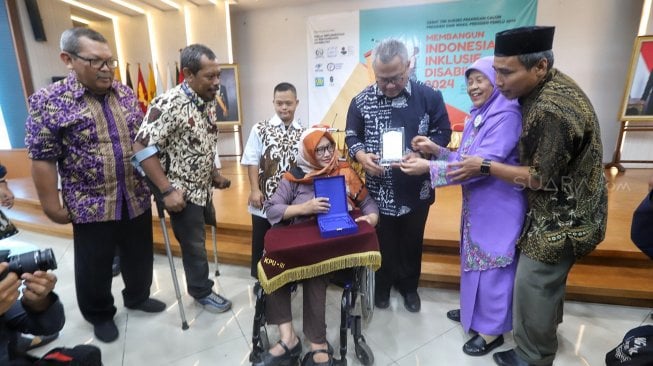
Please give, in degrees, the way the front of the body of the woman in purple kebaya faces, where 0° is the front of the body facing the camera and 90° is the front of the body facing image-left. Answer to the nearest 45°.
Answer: approximately 90°

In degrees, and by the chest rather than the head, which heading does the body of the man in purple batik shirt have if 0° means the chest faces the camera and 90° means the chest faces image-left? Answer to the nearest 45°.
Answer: approximately 315°

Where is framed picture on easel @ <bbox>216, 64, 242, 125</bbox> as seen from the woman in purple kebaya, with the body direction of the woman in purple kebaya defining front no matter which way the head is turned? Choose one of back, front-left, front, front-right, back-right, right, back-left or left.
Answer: front-right

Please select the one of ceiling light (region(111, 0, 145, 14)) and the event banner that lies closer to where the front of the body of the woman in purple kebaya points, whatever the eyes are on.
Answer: the ceiling light

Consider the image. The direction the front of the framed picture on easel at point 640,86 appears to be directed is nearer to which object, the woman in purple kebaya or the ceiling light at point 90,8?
the woman in purple kebaya

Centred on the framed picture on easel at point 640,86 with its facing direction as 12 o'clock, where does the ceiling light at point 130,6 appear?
The ceiling light is roughly at 2 o'clock from the framed picture on easel.

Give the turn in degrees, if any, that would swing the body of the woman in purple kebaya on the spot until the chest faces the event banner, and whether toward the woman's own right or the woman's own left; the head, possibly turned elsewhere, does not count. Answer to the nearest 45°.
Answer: approximately 90° to the woman's own right

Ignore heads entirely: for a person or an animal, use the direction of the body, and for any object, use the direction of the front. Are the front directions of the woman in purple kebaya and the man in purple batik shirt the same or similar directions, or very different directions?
very different directions

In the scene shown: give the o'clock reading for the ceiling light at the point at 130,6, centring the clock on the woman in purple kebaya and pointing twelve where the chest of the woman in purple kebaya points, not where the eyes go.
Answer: The ceiling light is roughly at 1 o'clock from the woman in purple kebaya.
